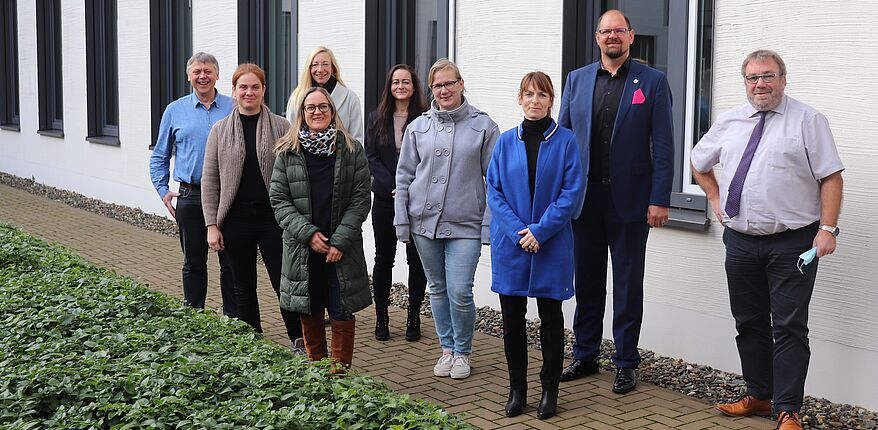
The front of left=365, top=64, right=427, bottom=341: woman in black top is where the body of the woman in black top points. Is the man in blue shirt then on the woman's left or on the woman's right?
on the woman's right

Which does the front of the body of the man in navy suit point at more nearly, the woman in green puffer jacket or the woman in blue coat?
the woman in blue coat

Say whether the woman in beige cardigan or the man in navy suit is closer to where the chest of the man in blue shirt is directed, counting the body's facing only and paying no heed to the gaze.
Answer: the woman in beige cardigan

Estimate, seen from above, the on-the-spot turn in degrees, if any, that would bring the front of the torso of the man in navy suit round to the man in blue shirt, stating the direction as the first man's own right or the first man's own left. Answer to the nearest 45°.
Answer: approximately 90° to the first man's own right
